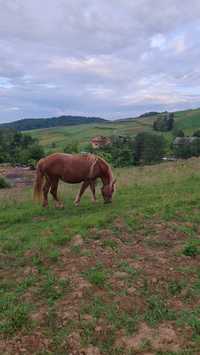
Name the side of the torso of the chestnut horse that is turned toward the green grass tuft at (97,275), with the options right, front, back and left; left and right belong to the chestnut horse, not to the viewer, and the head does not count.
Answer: right

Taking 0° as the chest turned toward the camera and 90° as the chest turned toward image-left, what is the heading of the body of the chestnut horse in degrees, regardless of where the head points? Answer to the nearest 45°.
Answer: approximately 270°

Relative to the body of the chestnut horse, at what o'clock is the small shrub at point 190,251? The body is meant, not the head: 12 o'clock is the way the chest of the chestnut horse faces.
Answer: The small shrub is roughly at 2 o'clock from the chestnut horse.
